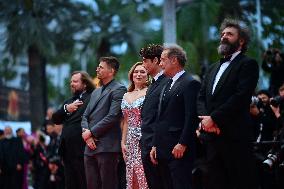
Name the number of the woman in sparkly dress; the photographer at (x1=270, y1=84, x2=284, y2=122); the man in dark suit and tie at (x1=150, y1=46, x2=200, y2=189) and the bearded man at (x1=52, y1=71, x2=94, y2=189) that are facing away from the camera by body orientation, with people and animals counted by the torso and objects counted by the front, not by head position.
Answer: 0

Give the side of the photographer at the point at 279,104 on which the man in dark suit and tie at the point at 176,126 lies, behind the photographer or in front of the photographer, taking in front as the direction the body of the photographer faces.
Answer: in front

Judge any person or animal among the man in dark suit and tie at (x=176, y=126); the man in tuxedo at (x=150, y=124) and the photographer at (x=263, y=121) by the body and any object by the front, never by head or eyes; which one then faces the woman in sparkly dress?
the photographer

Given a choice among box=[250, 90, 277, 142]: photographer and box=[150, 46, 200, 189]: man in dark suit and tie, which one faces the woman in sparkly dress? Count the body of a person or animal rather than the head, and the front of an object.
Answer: the photographer

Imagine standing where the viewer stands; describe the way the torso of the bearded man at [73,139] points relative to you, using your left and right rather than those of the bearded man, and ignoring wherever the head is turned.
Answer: facing the viewer and to the left of the viewer

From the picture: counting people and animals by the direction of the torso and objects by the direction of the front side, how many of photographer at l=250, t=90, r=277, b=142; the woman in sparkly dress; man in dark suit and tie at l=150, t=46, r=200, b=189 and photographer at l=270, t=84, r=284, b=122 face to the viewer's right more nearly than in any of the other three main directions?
0

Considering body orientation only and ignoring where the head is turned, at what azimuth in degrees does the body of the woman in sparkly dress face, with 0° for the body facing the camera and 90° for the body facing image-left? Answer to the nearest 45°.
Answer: approximately 0°

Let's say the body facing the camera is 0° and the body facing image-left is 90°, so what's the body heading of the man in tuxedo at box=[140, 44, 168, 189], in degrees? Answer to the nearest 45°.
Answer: approximately 45°

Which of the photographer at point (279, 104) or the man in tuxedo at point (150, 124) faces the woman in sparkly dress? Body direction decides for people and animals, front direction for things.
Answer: the photographer

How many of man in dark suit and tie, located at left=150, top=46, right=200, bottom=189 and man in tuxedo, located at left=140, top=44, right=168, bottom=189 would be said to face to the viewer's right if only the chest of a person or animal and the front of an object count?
0

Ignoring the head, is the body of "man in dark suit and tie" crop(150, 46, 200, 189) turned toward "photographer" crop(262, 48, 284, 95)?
no

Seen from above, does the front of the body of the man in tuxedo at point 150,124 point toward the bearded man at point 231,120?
no

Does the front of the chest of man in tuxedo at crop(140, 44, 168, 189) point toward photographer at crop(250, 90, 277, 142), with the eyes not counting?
no

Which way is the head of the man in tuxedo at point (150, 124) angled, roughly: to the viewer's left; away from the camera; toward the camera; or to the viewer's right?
to the viewer's left

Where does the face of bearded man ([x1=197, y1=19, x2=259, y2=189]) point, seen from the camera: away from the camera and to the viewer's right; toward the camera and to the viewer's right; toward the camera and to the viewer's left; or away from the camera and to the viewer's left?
toward the camera and to the viewer's left

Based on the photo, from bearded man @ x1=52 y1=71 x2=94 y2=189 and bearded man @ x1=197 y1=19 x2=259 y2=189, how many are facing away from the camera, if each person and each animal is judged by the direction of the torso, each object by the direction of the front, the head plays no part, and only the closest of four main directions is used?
0

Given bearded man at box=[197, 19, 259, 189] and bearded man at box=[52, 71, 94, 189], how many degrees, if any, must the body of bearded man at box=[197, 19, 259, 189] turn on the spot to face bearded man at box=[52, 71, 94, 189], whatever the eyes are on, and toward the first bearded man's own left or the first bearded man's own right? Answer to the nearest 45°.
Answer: approximately 90° to the first bearded man's own right
